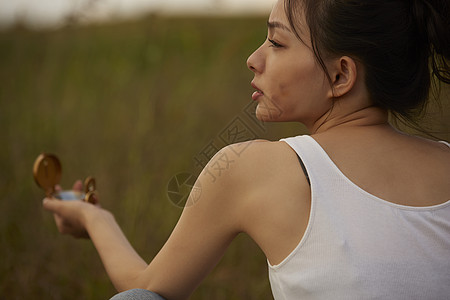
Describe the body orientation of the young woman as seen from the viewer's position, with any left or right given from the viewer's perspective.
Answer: facing away from the viewer and to the left of the viewer

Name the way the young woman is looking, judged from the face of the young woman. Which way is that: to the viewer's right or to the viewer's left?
to the viewer's left
